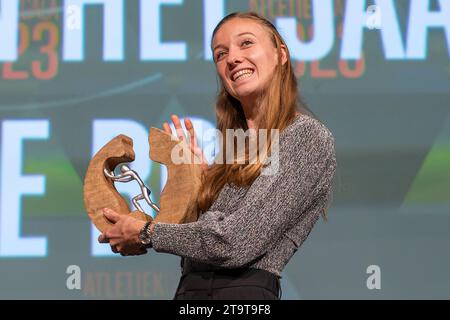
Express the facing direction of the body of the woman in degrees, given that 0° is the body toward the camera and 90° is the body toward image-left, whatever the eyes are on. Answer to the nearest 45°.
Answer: approximately 45°

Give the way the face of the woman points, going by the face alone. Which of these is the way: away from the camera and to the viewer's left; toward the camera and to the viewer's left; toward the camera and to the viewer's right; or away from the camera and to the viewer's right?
toward the camera and to the viewer's left
